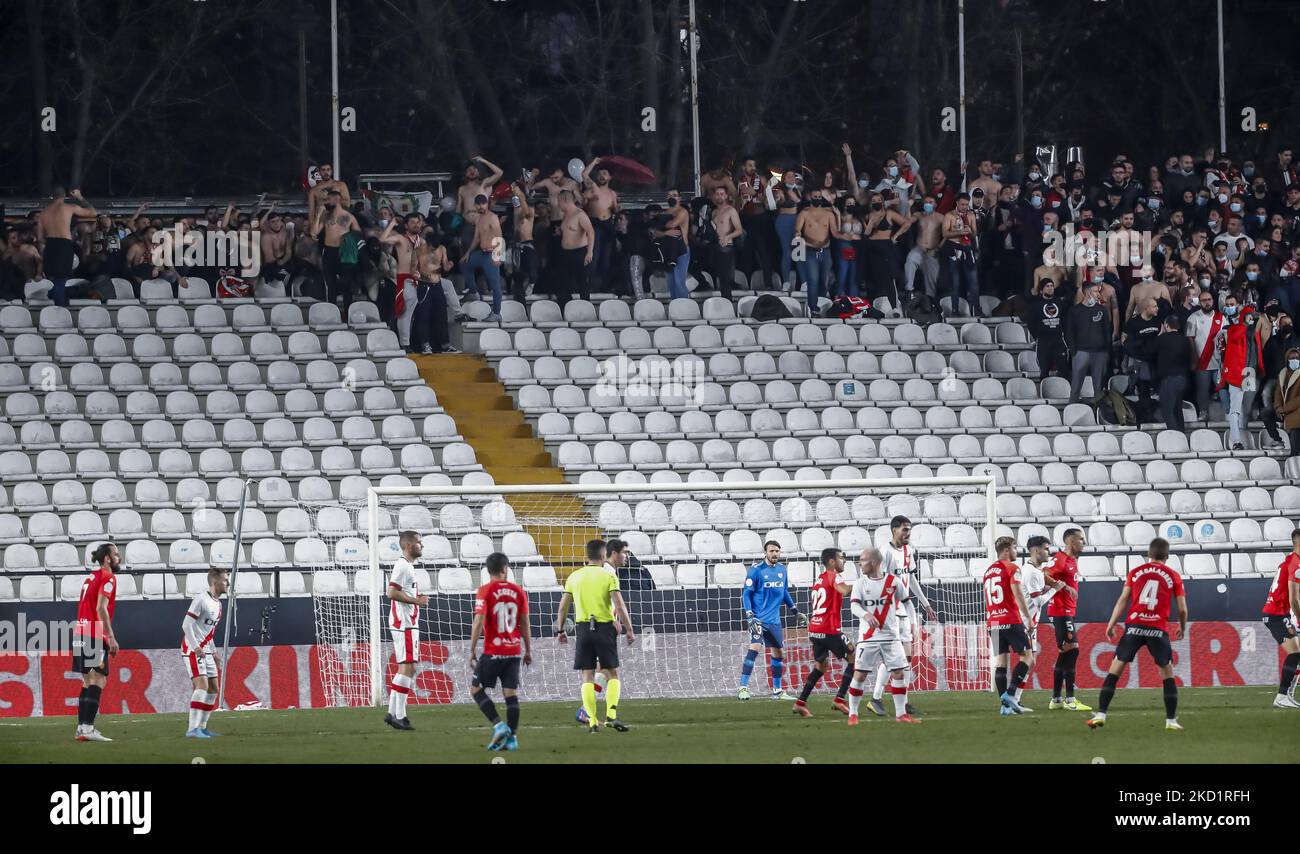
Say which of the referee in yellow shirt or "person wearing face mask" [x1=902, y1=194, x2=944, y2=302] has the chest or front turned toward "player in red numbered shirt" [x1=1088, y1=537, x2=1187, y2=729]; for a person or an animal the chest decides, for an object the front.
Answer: the person wearing face mask

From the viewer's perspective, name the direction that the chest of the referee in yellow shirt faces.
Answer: away from the camera

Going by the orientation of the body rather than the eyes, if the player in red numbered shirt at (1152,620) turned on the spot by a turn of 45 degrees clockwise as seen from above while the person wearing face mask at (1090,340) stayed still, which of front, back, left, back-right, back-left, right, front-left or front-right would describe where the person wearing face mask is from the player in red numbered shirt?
front-left

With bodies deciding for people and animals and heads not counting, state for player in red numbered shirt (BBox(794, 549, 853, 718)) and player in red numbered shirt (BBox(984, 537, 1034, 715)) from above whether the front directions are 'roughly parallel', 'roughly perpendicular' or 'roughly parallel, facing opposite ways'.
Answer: roughly parallel

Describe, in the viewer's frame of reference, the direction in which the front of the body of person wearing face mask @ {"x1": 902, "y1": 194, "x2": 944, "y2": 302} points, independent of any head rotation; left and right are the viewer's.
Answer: facing the viewer

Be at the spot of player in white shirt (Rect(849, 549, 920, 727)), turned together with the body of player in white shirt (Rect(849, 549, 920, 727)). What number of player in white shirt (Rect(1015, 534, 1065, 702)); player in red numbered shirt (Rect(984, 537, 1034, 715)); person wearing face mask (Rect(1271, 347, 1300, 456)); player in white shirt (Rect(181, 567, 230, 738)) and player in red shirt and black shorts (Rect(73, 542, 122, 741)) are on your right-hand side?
2

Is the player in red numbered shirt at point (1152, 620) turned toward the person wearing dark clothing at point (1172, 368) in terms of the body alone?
yes

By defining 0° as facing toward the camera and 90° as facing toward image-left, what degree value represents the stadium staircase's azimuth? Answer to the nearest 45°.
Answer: approximately 0°

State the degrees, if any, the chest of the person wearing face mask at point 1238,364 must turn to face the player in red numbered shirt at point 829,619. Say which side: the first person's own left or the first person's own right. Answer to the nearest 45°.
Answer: approximately 45° to the first person's own right

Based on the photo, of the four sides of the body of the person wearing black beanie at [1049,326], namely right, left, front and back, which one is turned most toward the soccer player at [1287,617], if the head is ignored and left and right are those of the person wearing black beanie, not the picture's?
front

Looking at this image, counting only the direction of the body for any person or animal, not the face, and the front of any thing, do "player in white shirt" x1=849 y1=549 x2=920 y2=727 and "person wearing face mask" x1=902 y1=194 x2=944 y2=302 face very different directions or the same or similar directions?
same or similar directions

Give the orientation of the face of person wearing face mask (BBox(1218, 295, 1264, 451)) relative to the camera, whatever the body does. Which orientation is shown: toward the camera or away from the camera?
toward the camera

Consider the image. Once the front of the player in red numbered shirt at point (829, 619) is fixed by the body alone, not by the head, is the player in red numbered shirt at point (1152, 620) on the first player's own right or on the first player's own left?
on the first player's own right

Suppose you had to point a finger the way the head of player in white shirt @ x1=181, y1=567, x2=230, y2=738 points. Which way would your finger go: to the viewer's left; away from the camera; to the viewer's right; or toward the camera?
to the viewer's right

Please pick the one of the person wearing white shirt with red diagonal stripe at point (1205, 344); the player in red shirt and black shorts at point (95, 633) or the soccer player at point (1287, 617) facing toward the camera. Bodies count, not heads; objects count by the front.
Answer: the person wearing white shirt with red diagonal stripe

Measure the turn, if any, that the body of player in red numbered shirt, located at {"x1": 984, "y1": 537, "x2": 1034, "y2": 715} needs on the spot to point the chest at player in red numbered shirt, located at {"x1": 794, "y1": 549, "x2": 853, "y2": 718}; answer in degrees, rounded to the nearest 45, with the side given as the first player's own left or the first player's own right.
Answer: approximately 135° to the first player's own left

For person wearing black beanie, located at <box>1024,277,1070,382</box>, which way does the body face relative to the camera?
toward the camera
